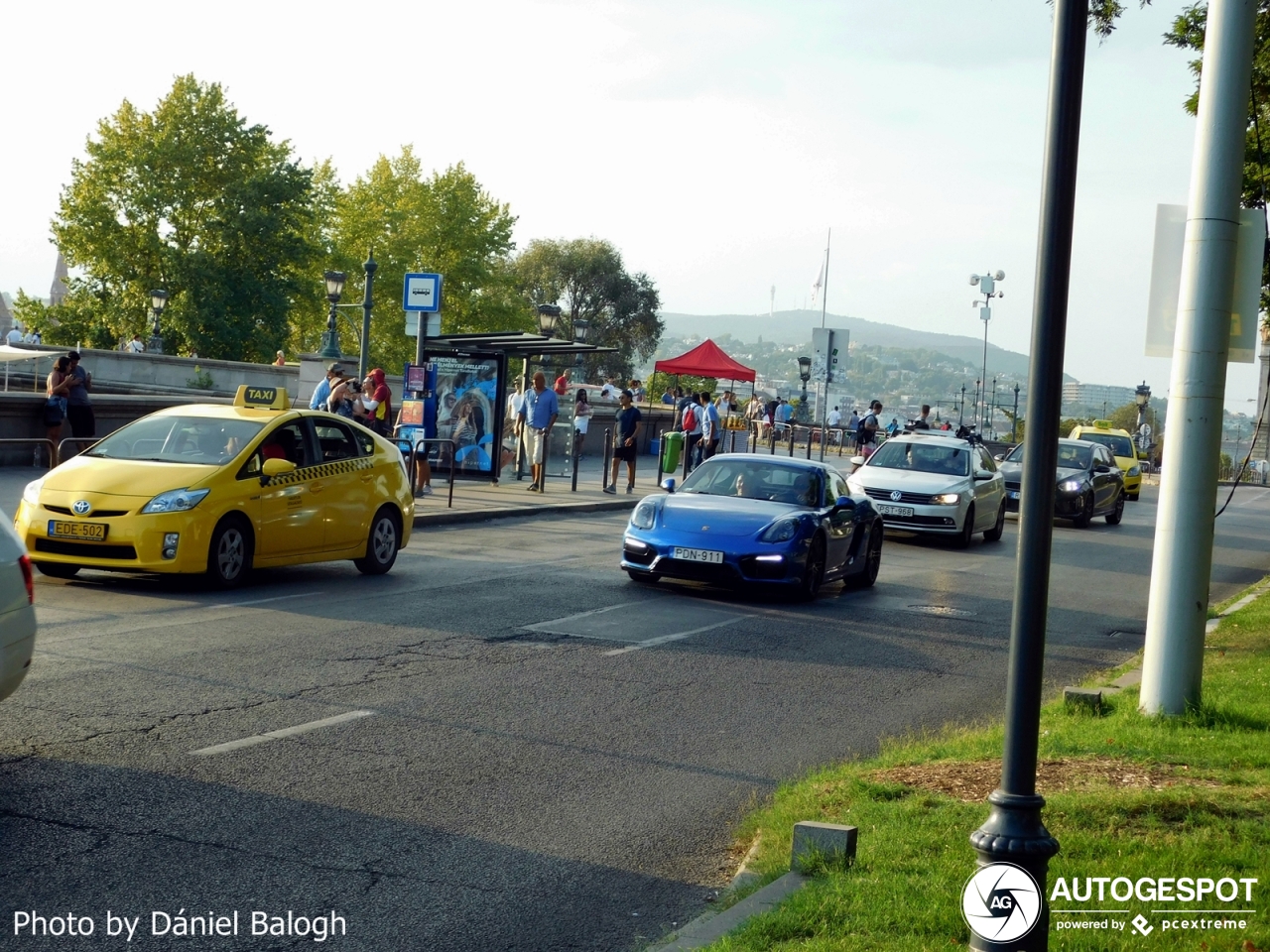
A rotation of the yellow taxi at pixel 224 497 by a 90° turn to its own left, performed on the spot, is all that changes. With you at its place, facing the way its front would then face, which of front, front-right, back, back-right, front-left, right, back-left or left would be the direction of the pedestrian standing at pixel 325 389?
back-left

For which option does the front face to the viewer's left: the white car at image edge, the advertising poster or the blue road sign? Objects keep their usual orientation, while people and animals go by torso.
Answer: the white car at image edge

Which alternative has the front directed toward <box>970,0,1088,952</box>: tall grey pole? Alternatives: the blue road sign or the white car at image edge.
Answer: the blue road sign

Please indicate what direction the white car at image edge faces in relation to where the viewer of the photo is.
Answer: facing to the left of the viewer

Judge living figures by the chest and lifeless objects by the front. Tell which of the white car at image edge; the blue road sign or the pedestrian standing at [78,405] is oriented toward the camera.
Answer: the blue road sign

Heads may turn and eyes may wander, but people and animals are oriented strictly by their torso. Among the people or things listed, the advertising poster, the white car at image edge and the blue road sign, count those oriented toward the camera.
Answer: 2

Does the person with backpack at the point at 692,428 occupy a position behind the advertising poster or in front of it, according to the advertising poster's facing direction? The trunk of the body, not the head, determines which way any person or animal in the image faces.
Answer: behind

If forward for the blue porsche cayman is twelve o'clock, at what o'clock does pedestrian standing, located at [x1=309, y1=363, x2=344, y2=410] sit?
The pedestrian standing is roughly at 3 o'clock from the blue porsche cayman.

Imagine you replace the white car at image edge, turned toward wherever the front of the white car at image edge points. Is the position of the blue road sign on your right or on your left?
on your right

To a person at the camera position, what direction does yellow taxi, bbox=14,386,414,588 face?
facing the viewer and to the left of the viewer

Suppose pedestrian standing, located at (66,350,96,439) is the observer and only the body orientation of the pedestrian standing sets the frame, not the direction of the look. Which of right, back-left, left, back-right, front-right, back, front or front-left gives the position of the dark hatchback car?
left

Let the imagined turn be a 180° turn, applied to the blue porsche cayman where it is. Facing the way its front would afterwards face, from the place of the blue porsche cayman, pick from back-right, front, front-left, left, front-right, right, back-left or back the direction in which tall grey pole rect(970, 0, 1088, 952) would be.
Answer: back-right

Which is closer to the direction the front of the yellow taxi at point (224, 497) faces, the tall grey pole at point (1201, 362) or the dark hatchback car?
the tall grey pole

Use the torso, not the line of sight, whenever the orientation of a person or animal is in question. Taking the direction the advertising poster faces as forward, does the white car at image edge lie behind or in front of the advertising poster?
in front

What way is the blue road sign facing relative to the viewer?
toward the camera
